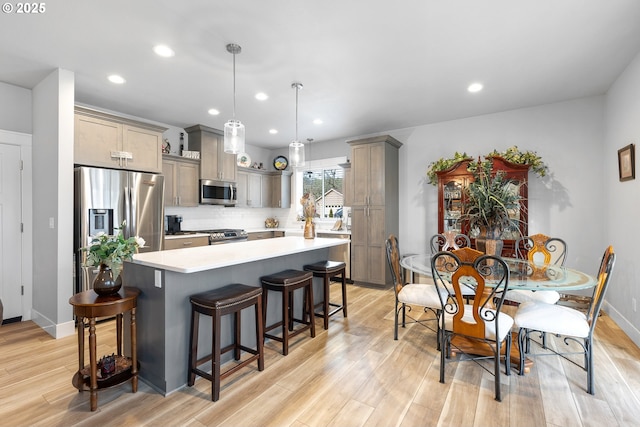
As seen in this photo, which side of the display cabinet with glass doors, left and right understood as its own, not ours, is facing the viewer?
front

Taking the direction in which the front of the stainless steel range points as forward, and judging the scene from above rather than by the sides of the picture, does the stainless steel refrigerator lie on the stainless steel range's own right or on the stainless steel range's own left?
on the stainless steel range's own right

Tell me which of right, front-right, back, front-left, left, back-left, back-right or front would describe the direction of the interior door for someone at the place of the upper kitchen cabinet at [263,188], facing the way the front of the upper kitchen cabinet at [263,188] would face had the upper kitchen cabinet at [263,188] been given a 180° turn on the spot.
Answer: left

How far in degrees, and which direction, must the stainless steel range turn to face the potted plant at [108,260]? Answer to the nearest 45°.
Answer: approximately 45° to its right

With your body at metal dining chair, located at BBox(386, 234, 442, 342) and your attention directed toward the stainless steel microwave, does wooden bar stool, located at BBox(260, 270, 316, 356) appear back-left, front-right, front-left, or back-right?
front-left

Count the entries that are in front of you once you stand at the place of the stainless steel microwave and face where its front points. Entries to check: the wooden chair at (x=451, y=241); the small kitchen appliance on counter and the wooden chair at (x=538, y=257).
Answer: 2

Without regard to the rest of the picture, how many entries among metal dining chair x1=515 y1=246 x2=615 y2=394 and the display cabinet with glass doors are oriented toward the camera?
1

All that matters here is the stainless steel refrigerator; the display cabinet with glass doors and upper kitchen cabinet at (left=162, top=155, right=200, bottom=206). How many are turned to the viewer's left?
0

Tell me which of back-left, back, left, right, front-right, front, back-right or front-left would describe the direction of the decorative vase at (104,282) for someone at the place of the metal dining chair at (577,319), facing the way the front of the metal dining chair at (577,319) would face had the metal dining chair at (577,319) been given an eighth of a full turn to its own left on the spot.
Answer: front

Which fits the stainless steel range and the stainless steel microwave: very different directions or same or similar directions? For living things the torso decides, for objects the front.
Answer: same or similar directions

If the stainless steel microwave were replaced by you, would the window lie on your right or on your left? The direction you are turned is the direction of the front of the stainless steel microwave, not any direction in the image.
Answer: on your left

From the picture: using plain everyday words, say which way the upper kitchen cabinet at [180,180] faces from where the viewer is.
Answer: facing the viewer and to the right of the viewer

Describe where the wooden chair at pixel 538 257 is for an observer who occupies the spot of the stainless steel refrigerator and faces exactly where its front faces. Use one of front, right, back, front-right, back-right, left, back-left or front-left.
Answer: front

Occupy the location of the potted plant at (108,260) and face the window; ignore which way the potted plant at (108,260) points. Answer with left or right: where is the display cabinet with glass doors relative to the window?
right

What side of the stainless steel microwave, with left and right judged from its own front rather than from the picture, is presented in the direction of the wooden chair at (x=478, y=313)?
front

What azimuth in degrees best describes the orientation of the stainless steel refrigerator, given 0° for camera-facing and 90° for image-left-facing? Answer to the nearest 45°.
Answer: approximately 315°

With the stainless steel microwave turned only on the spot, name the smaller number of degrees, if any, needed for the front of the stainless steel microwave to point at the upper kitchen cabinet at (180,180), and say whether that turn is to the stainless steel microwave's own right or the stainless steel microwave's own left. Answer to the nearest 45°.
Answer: approximately 90° to the stainless steel microwave's own right

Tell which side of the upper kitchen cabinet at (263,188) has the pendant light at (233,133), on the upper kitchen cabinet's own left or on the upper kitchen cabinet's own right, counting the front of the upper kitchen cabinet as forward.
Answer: on the upper kitchen cabinet's own right
